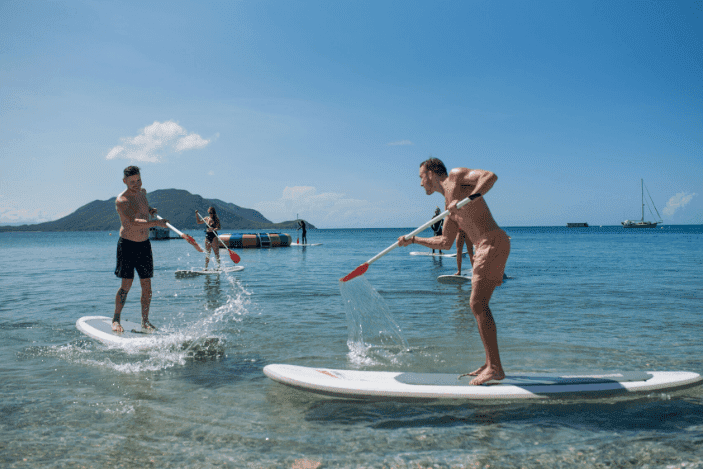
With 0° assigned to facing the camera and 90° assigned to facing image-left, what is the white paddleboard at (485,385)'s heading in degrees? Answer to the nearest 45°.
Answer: approximately 90°

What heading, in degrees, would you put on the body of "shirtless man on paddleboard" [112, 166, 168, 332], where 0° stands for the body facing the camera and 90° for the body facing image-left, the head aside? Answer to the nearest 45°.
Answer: approximately 315°

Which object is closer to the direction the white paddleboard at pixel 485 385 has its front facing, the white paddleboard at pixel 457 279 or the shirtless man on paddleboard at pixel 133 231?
the shirtless man on paddleboard

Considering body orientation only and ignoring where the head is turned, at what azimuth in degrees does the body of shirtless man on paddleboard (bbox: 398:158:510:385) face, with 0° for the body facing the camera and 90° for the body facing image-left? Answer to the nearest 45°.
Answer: approximately 90°

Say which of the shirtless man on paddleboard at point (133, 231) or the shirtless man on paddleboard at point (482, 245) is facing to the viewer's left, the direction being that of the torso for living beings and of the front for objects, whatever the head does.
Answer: the shirtless man on paddleboard at point (482, 245)

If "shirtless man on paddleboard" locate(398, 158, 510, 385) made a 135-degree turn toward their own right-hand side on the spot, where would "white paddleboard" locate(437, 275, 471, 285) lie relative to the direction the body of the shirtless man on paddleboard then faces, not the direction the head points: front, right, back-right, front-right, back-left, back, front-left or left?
front-left

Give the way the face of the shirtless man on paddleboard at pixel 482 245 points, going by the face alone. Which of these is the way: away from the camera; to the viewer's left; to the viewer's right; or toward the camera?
to the viewer's left

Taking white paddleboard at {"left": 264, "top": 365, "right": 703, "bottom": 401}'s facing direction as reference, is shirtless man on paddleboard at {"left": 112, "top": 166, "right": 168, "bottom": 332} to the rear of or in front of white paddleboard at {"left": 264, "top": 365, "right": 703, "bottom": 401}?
in front
